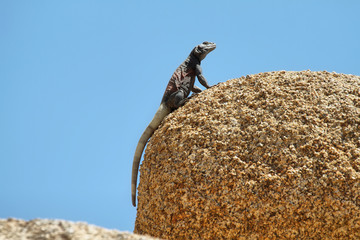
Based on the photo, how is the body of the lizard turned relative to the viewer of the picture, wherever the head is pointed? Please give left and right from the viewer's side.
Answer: facing to the right of the viewer
